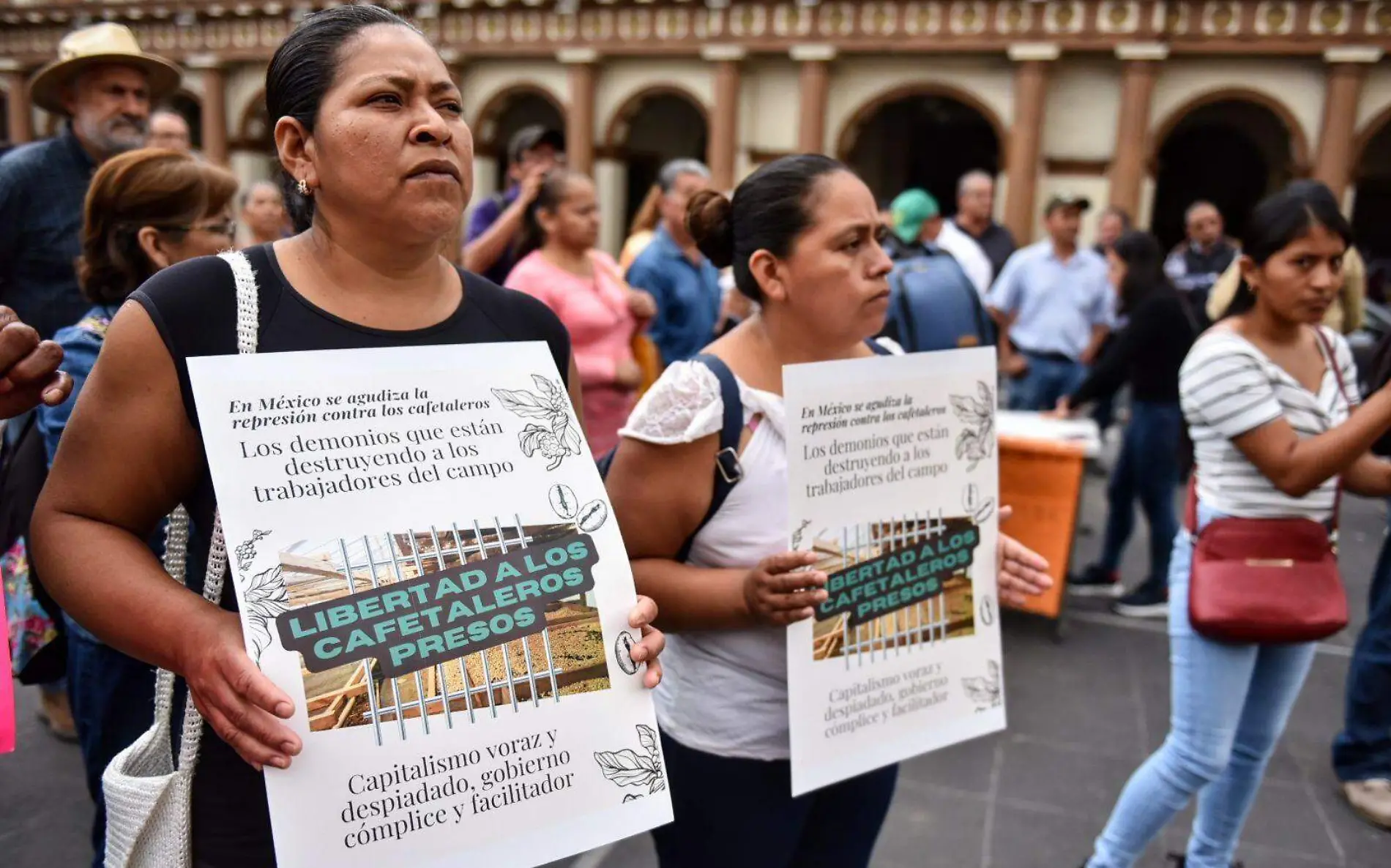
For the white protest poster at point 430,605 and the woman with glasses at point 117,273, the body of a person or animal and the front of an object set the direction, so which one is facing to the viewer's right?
the woman with glasses

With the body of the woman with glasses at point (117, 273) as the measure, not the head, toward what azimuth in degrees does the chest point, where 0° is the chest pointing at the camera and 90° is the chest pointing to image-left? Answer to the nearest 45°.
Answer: approximately 270°

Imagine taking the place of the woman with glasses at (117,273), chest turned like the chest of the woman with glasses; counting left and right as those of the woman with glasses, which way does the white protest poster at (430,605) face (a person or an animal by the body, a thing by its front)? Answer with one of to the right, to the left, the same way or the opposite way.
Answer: to the right

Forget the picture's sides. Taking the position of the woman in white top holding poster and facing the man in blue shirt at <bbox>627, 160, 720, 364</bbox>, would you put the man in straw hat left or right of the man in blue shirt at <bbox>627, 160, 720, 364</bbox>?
left

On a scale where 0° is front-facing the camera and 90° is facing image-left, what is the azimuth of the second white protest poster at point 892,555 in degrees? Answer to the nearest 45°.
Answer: approximately 315°

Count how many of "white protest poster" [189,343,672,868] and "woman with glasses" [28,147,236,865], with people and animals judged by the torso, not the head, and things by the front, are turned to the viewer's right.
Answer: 1

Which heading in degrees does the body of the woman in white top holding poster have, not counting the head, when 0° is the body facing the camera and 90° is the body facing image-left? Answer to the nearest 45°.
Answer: approximately 315°

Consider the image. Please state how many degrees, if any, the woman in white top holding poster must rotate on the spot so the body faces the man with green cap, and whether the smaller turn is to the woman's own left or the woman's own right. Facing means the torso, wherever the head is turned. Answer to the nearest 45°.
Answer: approximately 135° to the woman's own left
